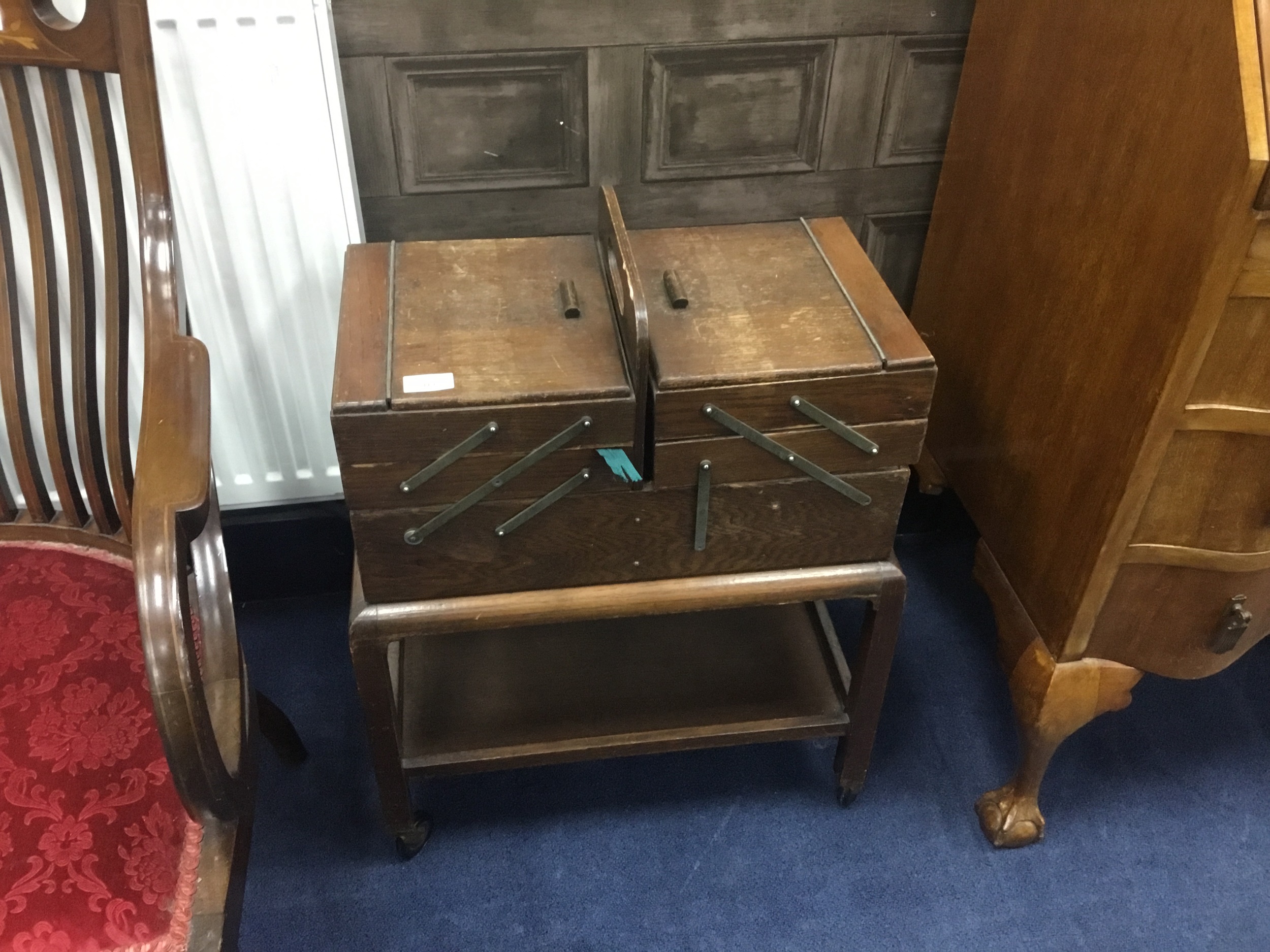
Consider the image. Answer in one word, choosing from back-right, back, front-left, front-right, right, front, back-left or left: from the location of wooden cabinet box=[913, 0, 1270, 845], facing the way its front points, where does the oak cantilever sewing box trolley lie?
right

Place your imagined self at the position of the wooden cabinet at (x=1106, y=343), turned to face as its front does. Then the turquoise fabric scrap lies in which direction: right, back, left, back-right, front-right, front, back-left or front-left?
right

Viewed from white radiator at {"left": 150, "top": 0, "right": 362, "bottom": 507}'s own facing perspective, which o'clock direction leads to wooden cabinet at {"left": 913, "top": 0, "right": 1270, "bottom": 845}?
The wooden cabinet is roughly at 10 o'clock from the white radiator.

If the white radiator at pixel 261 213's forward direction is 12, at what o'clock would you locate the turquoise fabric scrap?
The turquoise fabric scrap is roughly at 11 o'clock from the white radiator.

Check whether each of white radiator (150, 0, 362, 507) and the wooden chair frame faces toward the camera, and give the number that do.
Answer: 2

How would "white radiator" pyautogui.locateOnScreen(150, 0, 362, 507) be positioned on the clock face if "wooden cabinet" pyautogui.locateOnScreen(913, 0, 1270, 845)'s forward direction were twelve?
The white radiator is roughly at 4 o'clock from the wooden cabinet.

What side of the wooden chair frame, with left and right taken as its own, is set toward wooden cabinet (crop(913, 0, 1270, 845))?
left

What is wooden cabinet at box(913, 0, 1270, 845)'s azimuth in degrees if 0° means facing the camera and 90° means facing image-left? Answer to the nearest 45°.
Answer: approximately 315°
